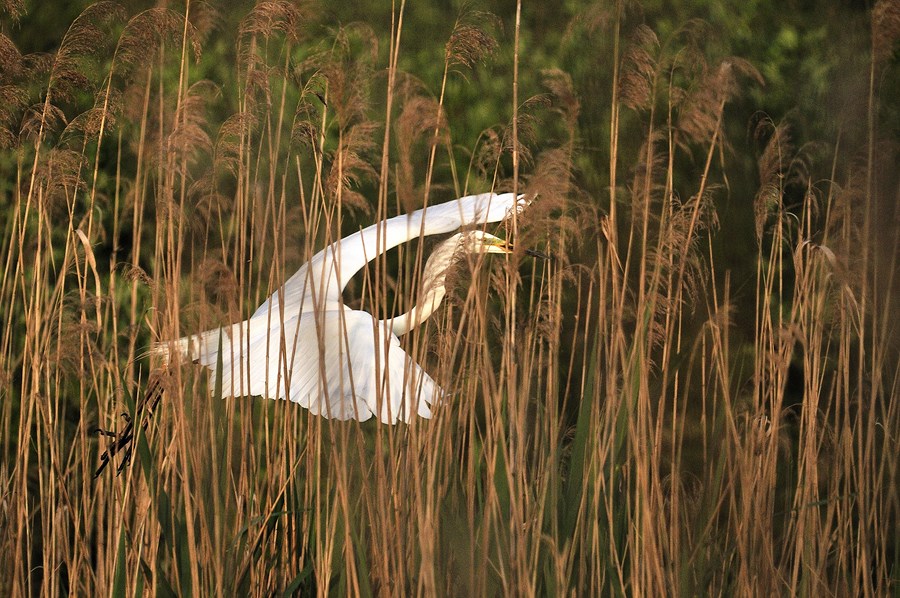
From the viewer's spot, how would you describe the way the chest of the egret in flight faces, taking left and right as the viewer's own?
facing to the right of the viewer
